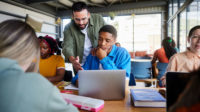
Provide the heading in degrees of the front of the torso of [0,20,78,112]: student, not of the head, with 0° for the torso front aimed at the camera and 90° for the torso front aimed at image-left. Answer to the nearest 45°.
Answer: approximately 225°

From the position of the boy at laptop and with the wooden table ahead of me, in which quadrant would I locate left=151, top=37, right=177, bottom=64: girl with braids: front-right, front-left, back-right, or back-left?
back-left

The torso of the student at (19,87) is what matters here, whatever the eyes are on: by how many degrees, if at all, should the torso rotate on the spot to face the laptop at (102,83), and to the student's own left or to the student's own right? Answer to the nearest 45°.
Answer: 0° — they already face it

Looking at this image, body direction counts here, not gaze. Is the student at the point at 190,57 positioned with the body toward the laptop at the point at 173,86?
yes

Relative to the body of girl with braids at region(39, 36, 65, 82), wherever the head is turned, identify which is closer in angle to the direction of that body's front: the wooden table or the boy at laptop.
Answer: the wooden table

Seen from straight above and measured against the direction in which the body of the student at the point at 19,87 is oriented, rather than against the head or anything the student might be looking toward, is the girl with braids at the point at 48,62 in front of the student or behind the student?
in front

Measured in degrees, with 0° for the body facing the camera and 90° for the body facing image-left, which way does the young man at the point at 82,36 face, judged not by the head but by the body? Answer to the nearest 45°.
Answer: approximately 0°

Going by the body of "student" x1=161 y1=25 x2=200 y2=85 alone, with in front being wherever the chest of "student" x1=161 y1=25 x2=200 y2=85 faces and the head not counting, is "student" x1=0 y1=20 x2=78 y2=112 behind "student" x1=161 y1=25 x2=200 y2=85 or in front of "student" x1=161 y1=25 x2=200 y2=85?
in front

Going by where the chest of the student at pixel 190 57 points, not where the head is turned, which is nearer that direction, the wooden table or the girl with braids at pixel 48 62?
the wooden table

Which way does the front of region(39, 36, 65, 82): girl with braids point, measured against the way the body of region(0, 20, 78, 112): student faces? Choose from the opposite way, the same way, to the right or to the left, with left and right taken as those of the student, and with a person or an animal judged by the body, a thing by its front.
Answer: the opposite way
